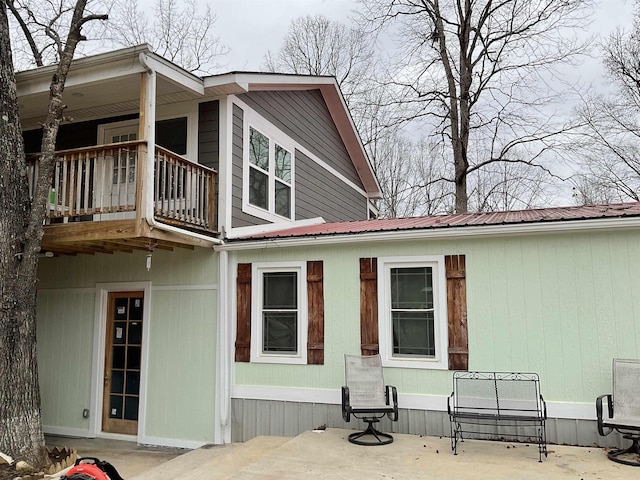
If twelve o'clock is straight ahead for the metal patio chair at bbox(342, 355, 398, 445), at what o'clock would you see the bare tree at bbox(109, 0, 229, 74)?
The bare tree is roughly at 5 o'clock from the metal patio chair.

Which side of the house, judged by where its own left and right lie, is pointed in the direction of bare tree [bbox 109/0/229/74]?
back

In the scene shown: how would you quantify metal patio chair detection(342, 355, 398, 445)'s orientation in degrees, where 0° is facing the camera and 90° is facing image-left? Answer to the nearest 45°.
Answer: approximately 0°

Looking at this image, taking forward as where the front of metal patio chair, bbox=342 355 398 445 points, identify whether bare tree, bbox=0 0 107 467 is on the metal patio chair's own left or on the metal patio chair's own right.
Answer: on the metal patio chair's own right

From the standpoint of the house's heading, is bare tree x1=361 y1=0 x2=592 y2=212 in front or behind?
behind

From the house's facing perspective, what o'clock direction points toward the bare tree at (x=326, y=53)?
The bare tree is roughly at 6 o'clock from the house.

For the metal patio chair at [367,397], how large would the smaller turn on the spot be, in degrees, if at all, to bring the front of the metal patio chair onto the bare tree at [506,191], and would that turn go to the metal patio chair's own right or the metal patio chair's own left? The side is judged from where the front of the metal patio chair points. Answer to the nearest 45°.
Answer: approximately 180°

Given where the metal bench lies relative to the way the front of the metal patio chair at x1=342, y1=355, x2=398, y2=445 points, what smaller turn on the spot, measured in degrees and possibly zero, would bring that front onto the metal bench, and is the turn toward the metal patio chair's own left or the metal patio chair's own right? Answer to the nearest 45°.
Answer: approximately 90° to the metal patio chair's own left

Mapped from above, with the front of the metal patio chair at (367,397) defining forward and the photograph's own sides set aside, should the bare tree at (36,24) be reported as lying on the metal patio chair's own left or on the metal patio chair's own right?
on the metal patio chair's own right

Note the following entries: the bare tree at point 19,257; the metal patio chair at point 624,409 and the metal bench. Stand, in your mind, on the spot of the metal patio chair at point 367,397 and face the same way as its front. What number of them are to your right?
1
